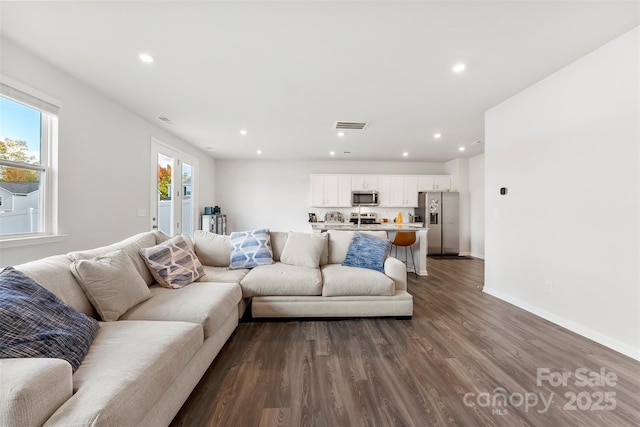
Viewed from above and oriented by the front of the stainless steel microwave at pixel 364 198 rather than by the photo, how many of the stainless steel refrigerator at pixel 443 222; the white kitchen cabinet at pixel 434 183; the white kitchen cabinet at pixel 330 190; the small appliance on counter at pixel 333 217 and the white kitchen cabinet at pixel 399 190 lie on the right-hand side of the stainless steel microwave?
2

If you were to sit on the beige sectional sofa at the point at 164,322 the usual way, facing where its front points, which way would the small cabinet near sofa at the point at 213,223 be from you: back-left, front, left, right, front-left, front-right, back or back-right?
back-left

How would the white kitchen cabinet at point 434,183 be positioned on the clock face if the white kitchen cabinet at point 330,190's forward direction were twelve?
the white kitchen cabinet at point 434,183 is roughly at 9 o'clock from the white kitchen cabinet at point 330,190.

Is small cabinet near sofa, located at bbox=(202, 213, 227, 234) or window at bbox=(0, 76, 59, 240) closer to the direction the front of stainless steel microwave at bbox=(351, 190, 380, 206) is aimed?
the window

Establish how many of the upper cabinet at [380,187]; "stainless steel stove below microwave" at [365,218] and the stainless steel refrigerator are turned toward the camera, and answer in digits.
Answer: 3

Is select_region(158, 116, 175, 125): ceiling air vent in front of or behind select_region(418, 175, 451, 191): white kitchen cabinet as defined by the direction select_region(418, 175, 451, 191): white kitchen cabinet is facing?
in front

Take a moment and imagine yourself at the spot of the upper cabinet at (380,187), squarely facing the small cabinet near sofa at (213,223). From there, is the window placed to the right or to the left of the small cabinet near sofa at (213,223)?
left

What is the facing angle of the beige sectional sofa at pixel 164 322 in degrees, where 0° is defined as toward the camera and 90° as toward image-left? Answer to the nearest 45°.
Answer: approximately 315°

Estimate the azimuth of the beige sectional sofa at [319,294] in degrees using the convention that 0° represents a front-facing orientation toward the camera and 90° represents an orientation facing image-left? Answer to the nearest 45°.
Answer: approximately 0°

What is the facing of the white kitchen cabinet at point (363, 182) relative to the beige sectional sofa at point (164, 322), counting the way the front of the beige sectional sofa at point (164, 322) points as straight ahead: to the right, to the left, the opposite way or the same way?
to the right

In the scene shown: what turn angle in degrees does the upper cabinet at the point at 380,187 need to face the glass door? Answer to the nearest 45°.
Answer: approximately 45° to its right

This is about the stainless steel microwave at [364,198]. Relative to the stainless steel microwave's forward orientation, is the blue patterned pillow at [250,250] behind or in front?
in front

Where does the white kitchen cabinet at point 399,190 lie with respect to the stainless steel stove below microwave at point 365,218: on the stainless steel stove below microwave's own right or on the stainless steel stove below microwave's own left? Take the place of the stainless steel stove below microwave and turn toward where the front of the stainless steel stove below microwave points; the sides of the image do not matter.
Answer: on the stainless steel stove below microwave's own left
